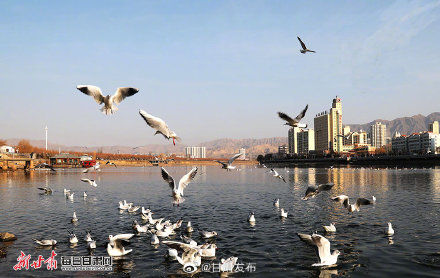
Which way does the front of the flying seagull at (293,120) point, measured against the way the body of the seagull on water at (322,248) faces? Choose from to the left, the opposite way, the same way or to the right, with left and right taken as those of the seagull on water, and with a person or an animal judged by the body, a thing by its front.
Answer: the opposite way

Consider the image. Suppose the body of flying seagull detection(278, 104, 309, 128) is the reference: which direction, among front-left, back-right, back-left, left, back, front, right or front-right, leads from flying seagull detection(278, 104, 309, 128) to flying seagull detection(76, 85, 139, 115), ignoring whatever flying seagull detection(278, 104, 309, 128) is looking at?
front-left

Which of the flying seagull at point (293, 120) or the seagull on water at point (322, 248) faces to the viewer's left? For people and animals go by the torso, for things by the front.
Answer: the flying seagull

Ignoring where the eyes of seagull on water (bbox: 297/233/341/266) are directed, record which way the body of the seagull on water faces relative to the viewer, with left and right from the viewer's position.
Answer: facing to the right of the viewer

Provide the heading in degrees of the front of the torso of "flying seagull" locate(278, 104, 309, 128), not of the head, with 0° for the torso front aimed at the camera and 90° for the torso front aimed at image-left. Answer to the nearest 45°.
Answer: approximately 90°
